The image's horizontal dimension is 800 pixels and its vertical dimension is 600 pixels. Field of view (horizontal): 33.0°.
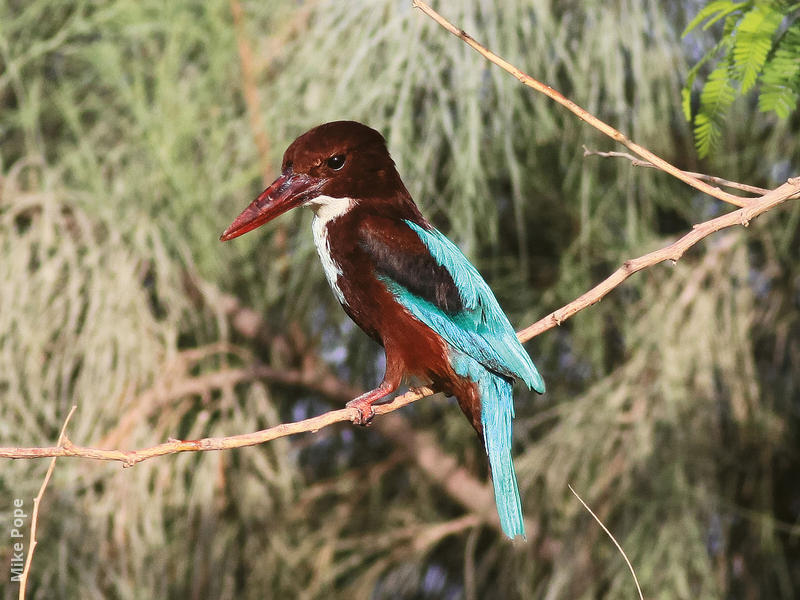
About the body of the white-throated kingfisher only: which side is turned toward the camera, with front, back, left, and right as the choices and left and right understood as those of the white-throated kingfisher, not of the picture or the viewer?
left

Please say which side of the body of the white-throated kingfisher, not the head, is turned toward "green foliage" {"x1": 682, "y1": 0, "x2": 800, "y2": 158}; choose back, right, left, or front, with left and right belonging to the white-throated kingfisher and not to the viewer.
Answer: back

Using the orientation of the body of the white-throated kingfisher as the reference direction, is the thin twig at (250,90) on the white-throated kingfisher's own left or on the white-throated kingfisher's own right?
on the white-throated kingfisher's own right
